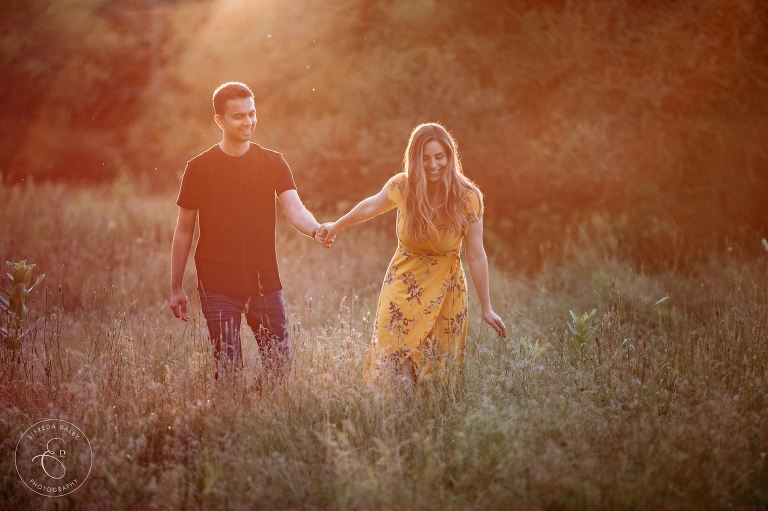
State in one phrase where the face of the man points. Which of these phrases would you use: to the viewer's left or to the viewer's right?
to the viewer's right

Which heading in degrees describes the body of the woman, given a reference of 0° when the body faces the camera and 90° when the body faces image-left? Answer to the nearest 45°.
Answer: approximately 0°

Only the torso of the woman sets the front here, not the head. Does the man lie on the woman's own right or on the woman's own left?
on the woman's own right
